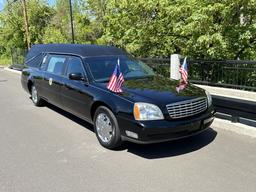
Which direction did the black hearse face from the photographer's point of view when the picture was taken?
facing the viewer and to the right of the viewer
